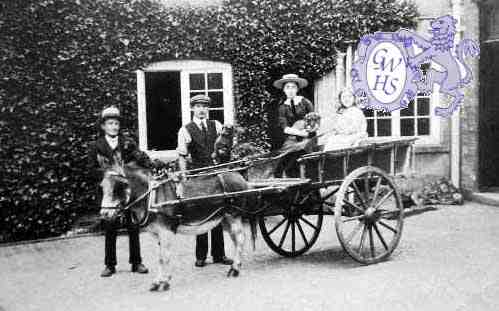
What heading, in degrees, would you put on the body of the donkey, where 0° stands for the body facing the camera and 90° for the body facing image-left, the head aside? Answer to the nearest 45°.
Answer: approximately 45°

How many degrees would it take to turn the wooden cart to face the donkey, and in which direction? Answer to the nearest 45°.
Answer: approximately 45° to its right

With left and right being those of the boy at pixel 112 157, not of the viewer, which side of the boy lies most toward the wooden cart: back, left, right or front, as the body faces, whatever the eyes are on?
left

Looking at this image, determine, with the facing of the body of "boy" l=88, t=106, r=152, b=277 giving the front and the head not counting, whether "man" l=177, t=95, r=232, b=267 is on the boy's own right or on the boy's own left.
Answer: on the boy's own left
